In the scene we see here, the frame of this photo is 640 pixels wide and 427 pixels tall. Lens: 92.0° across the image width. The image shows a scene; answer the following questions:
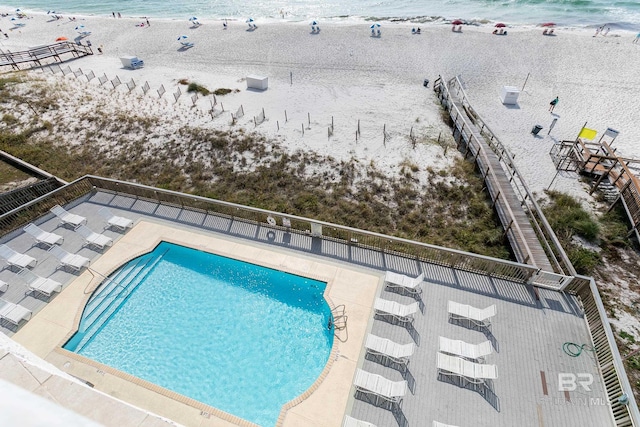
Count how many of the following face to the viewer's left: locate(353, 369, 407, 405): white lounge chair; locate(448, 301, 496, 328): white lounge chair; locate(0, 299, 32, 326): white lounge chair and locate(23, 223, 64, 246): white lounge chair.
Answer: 2

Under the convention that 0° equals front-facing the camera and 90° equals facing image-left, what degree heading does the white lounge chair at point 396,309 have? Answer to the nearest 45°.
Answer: approximately 90°

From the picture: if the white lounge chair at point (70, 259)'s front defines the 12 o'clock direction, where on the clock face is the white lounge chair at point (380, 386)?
the white lounge chair at point (380, 386) is roughly at 1 o'clock from the white lounge chair at point (70, 259).

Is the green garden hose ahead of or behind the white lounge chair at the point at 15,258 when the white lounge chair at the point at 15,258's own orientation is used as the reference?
ahead

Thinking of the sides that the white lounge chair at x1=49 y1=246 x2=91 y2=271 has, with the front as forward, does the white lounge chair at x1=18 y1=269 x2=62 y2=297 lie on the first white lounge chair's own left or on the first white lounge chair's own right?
on the first white lounge chair's own right

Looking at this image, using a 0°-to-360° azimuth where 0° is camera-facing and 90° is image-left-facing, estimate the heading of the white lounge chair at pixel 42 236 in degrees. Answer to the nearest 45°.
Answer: approximately 315°

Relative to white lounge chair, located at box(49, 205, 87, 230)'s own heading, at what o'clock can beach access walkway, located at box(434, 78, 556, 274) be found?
The beach access walkway is roughly at 12 o'clock from the white lounge chair.

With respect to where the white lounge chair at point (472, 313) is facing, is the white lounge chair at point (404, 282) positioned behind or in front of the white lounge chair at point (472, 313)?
in front

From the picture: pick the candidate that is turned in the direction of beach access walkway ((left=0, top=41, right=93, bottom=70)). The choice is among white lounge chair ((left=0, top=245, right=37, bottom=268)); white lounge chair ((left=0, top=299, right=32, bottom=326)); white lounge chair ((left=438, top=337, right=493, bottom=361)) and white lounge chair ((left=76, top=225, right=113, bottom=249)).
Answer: white lounge chair ((left=438, top=337, right=493, bottom=361))

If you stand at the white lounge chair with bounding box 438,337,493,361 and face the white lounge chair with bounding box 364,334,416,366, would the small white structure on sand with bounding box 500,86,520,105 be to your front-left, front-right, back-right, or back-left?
back-right

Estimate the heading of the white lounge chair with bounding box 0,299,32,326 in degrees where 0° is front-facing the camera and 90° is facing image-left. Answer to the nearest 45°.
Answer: approximately 315°

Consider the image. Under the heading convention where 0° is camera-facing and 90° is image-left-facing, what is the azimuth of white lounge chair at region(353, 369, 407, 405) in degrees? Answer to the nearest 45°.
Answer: approximately 90°

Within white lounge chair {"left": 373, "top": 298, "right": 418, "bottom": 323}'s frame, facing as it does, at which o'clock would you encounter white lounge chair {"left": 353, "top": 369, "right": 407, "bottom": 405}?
white lounge chair {"left": 353, "top": 369, "right": 407, "bottom": 405} is roughly at 9 o'clock from white lounge chair {"left": 373, "top": 298, "right": 418, "bottom": 323}.

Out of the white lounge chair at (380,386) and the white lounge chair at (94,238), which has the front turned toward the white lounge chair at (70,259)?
the white lounge chair at (380,386)

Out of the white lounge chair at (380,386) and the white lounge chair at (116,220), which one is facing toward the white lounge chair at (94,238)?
the white lounge chair at (380,386)
